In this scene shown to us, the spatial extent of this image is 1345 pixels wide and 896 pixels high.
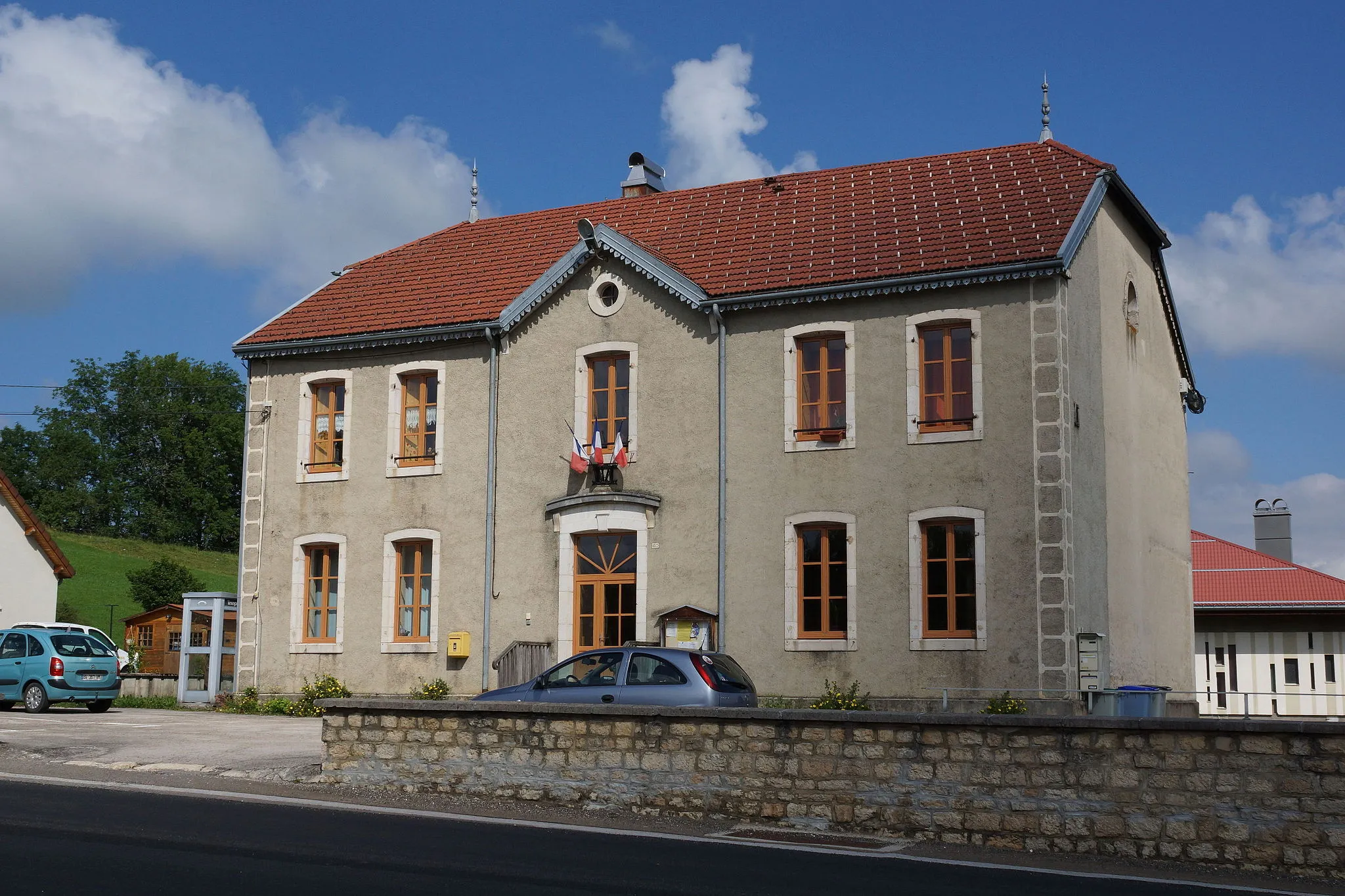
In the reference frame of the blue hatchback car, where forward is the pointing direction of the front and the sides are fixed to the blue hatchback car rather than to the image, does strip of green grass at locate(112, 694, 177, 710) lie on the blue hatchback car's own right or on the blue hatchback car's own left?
on the blue hatchback car's own right

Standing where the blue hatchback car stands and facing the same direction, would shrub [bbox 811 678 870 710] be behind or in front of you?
behind

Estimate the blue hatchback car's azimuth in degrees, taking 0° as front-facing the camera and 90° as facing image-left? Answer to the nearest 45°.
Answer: approximately 135°

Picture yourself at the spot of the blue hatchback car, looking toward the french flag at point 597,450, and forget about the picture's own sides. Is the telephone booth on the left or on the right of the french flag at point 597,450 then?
left

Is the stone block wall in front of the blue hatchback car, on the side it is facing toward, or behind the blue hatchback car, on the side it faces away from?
behind

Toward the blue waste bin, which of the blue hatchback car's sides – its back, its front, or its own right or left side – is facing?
back

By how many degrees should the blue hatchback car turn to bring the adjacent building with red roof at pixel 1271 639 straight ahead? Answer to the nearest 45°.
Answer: approximately 135° to its right
